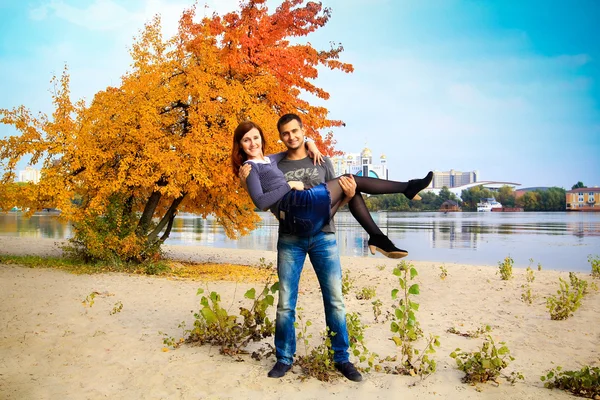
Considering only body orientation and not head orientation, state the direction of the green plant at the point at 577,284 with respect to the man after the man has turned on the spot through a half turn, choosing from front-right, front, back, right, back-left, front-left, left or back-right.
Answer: front-right

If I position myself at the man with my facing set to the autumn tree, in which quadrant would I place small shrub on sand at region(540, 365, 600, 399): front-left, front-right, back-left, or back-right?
back-right

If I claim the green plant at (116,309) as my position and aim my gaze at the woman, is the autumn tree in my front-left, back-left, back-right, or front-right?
back-left

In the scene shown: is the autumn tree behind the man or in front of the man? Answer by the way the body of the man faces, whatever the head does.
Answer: behind

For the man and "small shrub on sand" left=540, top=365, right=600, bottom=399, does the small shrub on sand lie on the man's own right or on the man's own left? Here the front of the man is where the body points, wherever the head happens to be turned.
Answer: on the man's own left

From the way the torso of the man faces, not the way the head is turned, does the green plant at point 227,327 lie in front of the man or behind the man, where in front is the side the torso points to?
behind

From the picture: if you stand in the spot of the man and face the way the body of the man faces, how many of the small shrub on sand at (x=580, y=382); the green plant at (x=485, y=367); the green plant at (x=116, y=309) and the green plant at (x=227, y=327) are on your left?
2

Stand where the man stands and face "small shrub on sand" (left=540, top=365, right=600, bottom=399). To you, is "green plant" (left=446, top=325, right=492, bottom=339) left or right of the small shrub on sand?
left

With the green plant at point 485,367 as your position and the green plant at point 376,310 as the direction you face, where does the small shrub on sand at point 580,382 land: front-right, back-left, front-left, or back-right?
back-right

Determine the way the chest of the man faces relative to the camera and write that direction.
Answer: toward the camera
